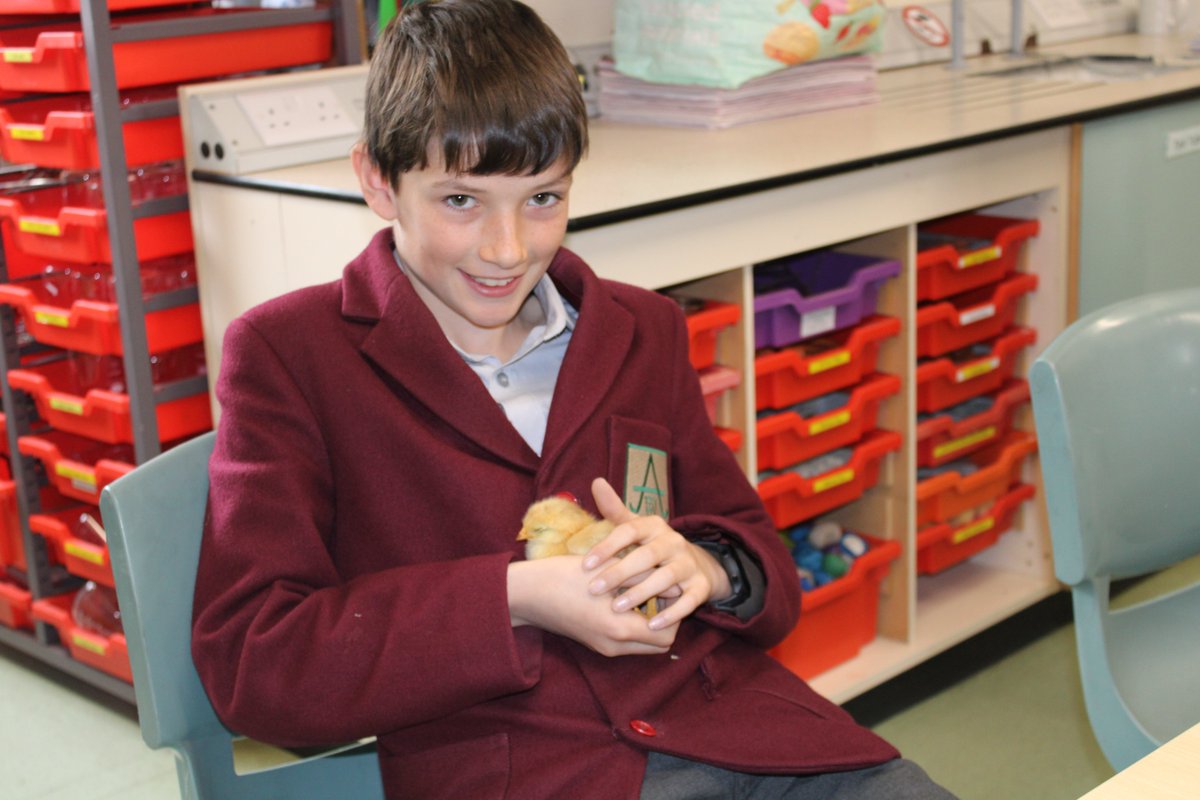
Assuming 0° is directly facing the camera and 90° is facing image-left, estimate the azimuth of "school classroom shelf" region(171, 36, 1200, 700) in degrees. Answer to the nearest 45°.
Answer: approximately 315°

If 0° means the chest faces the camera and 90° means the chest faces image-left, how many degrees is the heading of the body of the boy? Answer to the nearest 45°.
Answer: approximately 315°

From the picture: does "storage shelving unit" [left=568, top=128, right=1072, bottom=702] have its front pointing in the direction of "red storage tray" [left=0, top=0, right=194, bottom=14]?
no

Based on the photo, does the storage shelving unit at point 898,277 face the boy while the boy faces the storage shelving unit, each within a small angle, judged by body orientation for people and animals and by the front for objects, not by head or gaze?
no

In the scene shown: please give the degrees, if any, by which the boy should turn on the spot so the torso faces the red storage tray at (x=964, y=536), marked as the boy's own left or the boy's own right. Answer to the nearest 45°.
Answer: approximately 90° to the boy's own left

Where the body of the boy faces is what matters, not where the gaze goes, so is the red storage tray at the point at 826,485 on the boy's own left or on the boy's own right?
on the boy's own left

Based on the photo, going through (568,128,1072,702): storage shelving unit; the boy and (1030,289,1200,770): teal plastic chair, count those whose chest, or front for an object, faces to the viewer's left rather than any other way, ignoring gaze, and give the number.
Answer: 0

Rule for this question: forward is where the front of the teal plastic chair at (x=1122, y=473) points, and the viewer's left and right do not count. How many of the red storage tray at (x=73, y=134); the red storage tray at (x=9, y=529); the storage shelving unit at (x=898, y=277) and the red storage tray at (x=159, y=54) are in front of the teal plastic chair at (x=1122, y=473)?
0

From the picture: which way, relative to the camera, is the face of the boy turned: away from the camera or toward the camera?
toward the camera

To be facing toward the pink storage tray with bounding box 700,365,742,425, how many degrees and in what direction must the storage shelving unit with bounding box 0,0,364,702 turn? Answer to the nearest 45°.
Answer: approximately 90° to its left

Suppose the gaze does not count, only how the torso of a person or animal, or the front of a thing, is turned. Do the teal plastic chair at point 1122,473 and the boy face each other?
no

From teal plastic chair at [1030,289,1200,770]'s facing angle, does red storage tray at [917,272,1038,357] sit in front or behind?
behind

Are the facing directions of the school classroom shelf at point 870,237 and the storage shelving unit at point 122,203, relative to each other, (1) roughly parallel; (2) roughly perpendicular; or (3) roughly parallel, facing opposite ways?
roughly perpendicular

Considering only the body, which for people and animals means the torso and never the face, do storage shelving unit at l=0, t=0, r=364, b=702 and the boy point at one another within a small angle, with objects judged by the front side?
no

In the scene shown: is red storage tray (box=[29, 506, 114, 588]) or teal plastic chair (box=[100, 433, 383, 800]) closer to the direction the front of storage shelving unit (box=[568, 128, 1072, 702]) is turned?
the teal plastic chair
